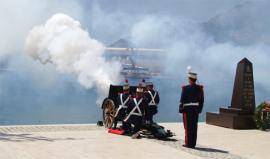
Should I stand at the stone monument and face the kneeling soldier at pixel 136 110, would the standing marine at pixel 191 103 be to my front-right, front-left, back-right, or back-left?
front-left

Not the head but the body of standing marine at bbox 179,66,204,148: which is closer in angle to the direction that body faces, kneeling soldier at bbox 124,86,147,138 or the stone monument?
the kneeling soldier

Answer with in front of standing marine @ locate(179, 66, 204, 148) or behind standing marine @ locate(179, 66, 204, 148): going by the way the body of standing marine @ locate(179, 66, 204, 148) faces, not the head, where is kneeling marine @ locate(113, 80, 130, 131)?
in front

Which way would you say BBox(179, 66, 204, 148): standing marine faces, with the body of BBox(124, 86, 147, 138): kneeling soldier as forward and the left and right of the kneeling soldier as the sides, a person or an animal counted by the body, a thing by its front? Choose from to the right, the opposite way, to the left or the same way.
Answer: the same way

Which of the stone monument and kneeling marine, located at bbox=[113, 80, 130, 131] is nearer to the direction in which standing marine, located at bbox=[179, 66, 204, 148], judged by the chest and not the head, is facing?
the kneeling marine
